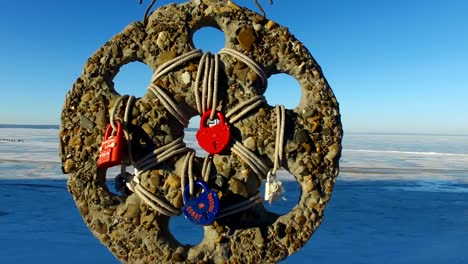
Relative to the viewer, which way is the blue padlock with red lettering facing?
toward the camera

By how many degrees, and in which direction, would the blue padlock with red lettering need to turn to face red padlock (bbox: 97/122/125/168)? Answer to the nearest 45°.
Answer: approximately 90° to its right
